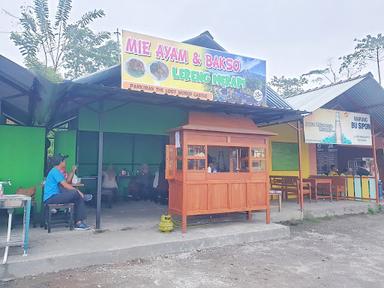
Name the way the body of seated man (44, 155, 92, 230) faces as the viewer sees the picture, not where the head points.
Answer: to the viewer's right

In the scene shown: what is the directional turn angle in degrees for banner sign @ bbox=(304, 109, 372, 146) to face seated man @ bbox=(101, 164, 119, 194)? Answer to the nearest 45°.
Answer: approximately 45° to its right

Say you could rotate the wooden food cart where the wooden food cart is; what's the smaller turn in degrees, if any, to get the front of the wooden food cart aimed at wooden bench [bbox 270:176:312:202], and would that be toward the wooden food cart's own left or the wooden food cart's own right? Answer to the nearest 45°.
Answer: approximately 90° to the wooden food cart's own left

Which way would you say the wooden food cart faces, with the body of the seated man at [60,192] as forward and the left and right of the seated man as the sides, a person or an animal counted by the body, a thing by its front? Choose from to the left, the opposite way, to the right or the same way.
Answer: to the right

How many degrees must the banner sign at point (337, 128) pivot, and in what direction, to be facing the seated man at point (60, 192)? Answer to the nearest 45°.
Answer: approximately 45° to its right

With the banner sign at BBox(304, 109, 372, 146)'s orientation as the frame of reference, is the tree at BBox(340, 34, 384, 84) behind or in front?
behind

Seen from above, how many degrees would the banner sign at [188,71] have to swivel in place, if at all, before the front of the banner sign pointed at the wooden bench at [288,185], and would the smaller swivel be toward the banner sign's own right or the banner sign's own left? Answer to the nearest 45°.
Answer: approximately 90° to the banner sign's own left

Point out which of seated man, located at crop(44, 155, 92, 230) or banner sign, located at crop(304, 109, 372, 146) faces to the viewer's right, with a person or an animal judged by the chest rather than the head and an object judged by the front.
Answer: the seated man

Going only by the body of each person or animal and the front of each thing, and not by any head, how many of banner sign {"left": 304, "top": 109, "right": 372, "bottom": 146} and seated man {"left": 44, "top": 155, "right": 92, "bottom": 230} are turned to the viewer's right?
1

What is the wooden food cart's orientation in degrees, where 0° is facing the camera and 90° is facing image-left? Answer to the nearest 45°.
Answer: approximately 315°

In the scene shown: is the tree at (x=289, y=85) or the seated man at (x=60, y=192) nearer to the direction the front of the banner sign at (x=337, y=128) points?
the seated man
